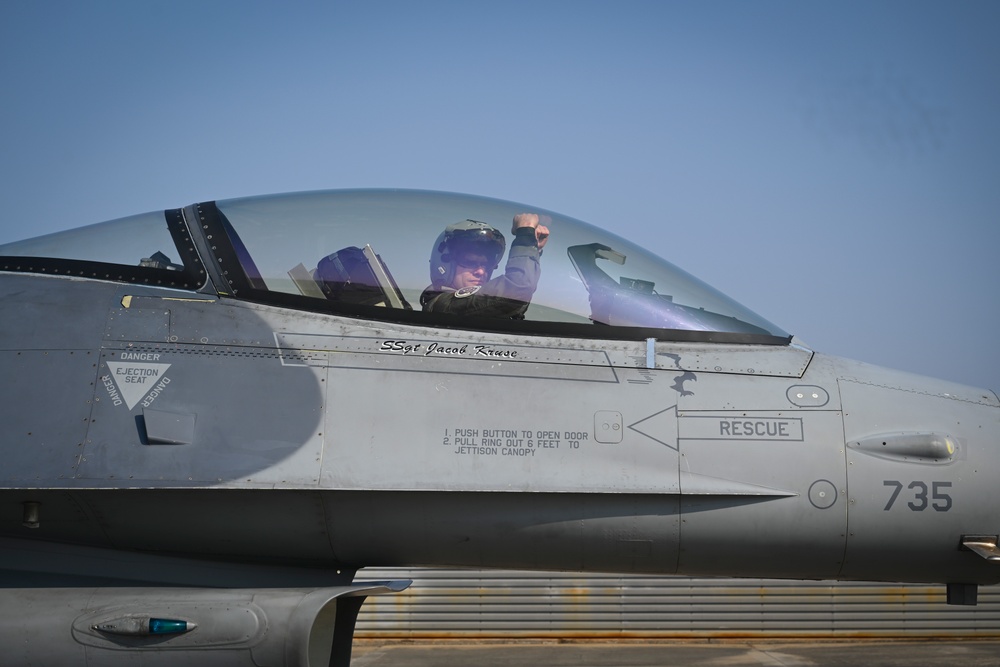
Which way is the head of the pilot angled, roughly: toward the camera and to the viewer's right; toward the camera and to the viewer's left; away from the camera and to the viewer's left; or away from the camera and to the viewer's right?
toward the camera and to the viewer's right

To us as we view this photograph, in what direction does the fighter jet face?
facing to the right of the viewer
